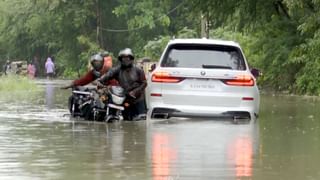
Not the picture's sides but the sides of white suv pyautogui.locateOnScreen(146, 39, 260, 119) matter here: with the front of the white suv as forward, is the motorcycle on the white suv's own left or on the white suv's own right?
on the white suv's own left

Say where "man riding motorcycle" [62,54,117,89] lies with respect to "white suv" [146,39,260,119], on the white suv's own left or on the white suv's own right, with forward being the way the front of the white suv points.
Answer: on the white suv's own left

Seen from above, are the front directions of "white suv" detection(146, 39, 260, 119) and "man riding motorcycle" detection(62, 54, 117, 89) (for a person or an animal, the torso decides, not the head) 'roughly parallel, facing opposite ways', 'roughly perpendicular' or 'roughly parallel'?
roughly parallel, facing opposite ways

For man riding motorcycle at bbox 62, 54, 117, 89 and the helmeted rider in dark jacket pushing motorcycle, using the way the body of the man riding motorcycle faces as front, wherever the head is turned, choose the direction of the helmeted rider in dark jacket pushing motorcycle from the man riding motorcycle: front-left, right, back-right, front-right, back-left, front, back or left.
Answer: front-left

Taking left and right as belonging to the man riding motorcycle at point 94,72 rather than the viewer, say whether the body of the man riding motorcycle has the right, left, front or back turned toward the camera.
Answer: front

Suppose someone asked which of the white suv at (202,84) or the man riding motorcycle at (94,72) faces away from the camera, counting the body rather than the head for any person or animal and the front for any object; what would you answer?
the white suv

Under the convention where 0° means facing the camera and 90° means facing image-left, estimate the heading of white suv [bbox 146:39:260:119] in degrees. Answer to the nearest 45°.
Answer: approximately 180°

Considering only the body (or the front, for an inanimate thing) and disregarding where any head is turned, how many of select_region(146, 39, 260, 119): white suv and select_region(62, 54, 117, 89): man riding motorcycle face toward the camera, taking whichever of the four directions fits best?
1

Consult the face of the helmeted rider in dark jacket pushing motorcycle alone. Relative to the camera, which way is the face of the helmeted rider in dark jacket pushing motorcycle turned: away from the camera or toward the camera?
toward the camera
